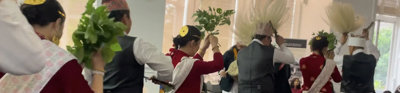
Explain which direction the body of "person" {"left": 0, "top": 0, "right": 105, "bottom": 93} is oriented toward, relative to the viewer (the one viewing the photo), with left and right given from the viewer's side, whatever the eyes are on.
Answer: facing away from the viewer and to the right of the viewer

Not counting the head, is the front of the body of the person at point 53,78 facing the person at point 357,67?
yes

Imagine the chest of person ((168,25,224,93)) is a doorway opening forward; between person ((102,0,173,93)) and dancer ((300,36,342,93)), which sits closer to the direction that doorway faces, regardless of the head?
the dancer

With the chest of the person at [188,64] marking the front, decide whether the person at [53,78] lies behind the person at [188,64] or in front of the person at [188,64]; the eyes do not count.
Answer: behind

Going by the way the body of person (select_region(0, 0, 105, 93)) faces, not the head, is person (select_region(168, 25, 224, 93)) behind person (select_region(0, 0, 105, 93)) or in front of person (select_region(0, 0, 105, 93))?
in front

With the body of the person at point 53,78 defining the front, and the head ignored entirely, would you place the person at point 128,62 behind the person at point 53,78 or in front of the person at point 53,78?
in front

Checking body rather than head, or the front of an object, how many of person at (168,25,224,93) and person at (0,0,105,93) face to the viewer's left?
0

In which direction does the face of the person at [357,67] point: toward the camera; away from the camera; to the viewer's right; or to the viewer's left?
away from the camera

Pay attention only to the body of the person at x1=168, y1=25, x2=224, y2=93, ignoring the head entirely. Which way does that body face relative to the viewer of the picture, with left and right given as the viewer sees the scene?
facing away from the viewer and to the right of the viewer

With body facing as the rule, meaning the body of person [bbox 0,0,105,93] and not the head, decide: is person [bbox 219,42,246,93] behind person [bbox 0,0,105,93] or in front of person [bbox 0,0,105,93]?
in front

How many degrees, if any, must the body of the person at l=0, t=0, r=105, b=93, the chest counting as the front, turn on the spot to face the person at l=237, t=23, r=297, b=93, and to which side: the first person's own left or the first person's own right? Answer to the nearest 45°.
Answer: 0° — they already face them

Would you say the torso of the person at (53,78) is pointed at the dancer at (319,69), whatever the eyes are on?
yes
